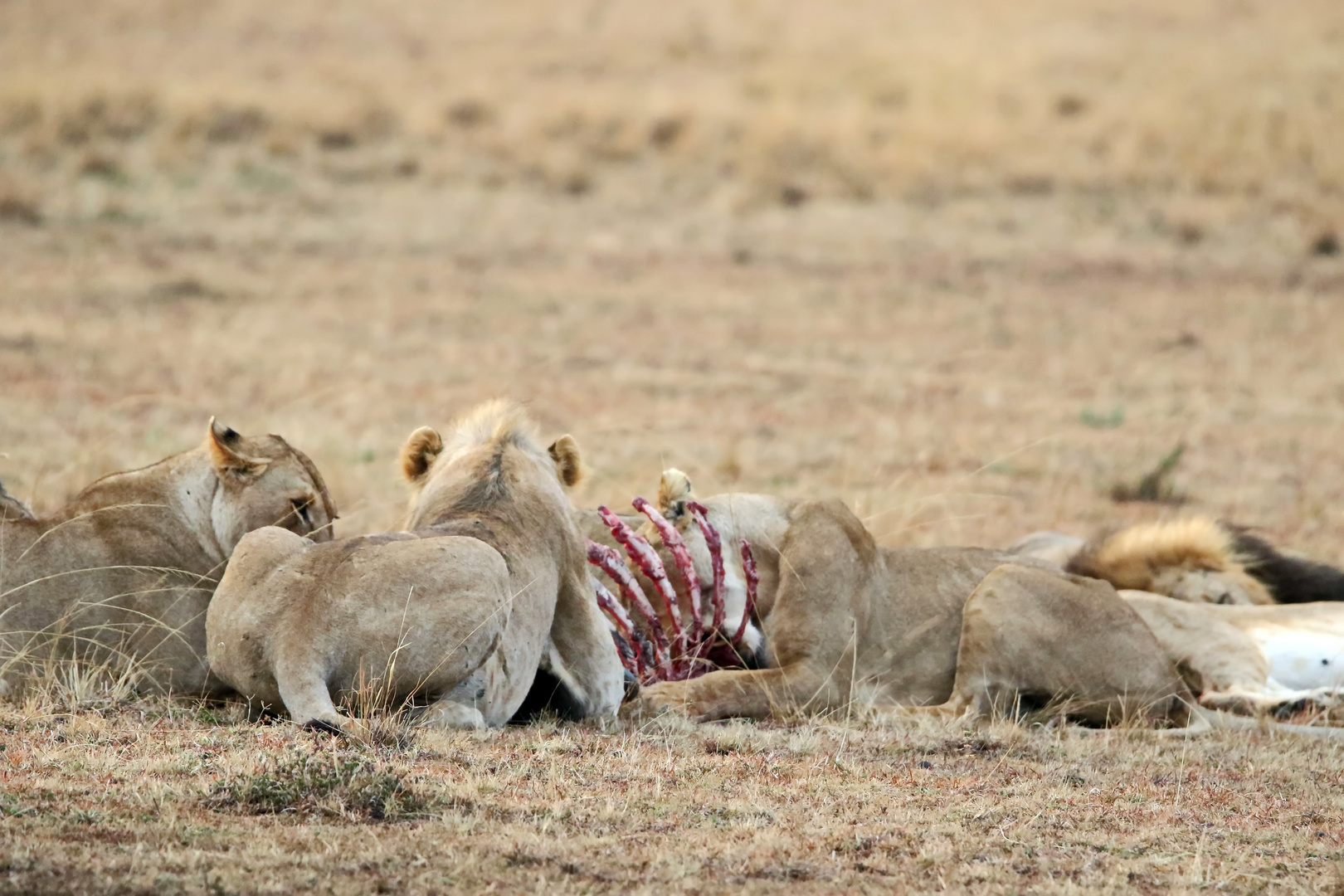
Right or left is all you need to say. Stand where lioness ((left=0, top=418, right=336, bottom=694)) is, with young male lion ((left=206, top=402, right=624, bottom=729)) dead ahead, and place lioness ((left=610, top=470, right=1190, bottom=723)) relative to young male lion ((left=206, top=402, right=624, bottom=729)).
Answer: left

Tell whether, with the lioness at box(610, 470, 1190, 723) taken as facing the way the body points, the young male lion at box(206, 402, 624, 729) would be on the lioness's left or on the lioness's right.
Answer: on the lioness's left

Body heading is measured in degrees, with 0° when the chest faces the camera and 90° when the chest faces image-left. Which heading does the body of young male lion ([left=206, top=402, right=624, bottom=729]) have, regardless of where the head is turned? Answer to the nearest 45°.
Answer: approximately 225°

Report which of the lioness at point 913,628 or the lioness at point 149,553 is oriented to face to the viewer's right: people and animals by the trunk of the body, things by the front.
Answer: the lioness at point 149,553

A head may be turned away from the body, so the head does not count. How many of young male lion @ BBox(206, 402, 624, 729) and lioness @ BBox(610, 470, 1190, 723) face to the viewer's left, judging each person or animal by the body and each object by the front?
1

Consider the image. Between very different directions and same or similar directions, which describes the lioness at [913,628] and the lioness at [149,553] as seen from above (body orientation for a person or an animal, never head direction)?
very different directions

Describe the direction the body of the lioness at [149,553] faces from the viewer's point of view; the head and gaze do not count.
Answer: to the viewer's right

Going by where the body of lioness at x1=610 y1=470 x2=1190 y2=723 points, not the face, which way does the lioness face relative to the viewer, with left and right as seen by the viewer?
facing to the left of the viewer

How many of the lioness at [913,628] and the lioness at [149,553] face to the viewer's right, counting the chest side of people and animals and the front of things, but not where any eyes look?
1

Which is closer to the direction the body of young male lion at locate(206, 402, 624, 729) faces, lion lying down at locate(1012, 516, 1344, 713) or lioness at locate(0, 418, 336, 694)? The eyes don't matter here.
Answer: the lion lying down
